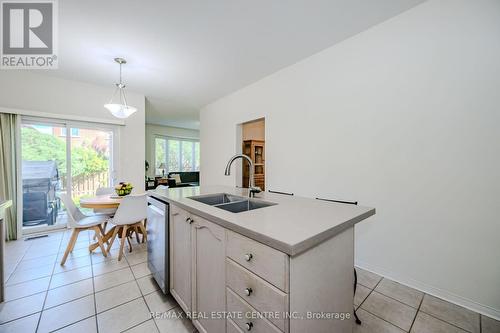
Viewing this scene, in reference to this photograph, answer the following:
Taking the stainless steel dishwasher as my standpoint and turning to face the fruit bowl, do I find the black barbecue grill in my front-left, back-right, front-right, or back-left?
front-left

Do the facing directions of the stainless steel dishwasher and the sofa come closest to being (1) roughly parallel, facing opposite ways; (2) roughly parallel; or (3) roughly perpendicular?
roughly perpendicular

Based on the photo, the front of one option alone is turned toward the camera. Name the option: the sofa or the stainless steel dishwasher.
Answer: the sofa

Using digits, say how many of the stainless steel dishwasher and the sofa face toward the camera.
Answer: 1

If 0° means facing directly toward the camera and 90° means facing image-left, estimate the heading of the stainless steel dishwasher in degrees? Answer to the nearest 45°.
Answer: approximately 90°

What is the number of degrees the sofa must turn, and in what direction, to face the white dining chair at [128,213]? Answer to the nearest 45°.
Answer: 0° — it already faces it

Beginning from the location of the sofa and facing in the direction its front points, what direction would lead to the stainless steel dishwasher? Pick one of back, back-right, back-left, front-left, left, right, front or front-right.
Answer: front

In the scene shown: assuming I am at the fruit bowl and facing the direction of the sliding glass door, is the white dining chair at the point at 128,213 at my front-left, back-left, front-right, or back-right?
back-left

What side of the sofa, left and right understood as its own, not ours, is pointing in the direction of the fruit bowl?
front

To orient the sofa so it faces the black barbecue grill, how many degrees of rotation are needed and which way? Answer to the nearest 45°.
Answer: approximately 45° to its right

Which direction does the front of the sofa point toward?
toward the camera
